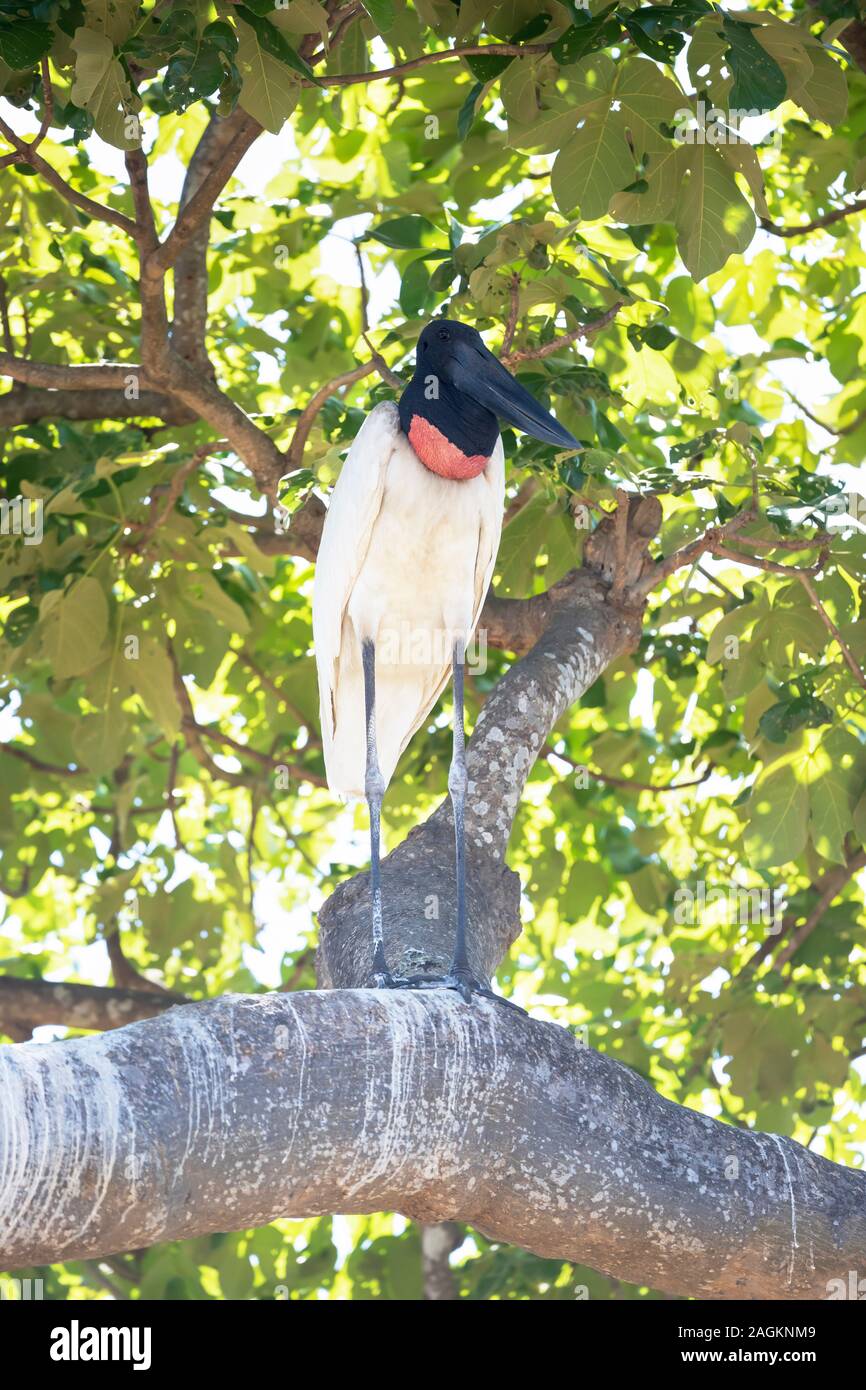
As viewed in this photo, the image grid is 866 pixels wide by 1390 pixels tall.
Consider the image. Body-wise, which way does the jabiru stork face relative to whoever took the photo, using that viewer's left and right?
facing the viewer and to the right of the viewer
